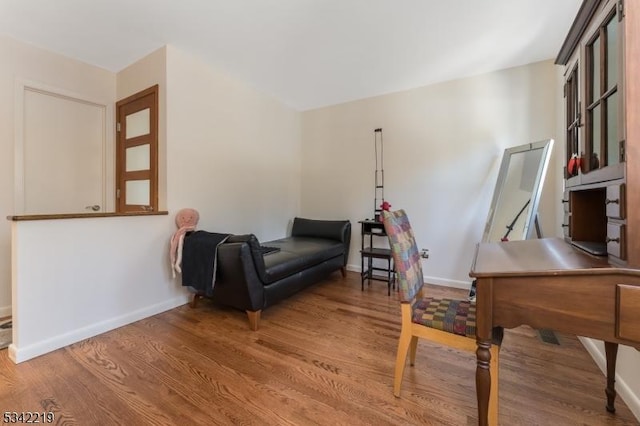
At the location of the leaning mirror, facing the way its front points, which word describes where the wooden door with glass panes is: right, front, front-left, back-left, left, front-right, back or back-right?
front

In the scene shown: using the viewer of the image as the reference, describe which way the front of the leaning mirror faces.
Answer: facing the viewer and to the left of the viewer

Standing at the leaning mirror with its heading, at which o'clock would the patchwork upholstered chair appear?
The patchwork upholstered chair is roughly at 11 o'clock from the leaning mirror.

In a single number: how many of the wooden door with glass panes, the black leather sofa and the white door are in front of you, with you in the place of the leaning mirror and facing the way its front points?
3

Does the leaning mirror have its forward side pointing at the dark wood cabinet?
no

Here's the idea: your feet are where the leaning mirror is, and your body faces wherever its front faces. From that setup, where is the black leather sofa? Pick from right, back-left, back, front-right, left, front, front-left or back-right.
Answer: front

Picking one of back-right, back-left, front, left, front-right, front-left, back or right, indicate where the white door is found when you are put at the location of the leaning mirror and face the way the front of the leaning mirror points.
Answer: front

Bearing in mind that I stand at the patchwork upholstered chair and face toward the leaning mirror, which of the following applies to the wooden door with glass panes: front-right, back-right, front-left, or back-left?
back-left
